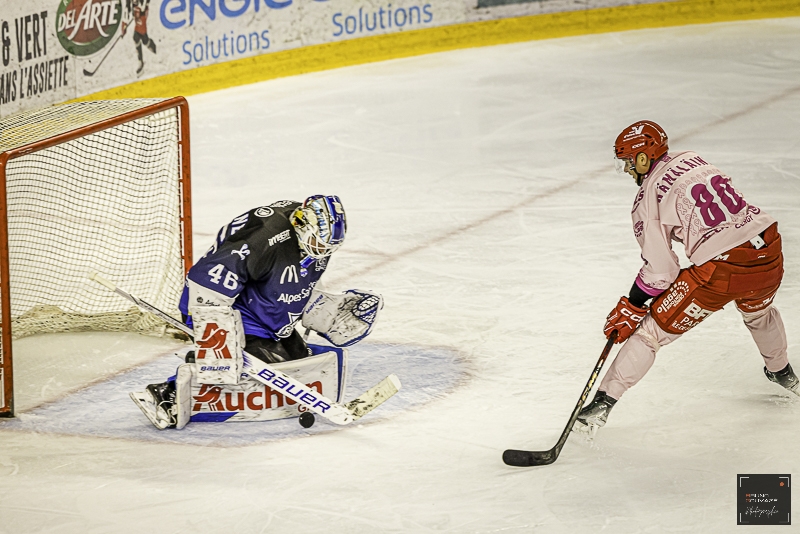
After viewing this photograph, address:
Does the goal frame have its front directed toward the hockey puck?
yes

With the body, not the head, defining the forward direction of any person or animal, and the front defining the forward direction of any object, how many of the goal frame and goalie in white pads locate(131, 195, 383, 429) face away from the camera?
0

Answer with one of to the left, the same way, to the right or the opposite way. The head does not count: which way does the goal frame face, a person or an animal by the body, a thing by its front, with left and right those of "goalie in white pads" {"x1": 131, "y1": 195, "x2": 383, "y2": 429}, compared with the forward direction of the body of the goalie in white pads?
the same way

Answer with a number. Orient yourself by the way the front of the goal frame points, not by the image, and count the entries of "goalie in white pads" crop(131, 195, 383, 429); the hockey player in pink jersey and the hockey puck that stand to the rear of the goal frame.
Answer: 0

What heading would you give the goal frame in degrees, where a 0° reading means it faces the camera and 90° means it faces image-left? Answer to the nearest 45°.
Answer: approximately 315°

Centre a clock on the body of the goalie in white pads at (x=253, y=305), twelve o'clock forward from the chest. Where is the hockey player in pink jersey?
The hockey player in pink jersey is roughly at 11 o'clock from the goalie in white pads.

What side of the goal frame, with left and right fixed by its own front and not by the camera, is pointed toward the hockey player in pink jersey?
front

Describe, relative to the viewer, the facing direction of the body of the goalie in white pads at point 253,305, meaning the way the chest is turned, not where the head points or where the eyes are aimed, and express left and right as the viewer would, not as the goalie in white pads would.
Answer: facing the viewer and to the right of the viewer

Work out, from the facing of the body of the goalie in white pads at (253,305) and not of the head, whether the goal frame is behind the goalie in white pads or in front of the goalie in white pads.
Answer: behind

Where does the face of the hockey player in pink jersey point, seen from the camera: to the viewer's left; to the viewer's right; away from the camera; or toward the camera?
to the viewer's left

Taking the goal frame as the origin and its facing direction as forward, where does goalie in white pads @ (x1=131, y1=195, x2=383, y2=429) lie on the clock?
The goalie in white pads is roughly at 12 o'clock from the goal frame.
